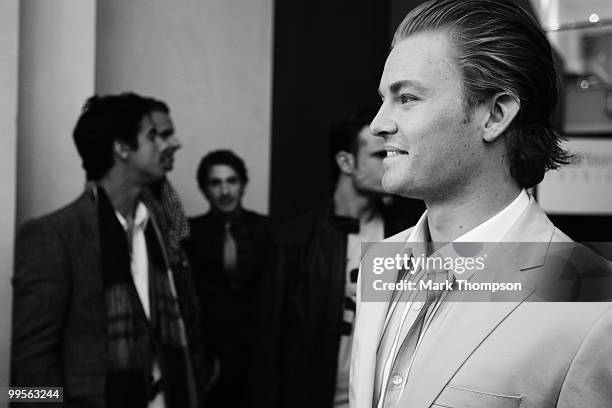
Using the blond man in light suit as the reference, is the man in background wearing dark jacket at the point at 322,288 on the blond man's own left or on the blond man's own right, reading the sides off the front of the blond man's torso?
on the blond man's own right

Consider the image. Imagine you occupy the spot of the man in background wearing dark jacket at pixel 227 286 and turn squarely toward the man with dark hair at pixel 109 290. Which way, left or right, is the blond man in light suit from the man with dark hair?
left

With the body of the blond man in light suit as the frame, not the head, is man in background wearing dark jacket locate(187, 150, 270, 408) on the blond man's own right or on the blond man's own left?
on the blond man's own right

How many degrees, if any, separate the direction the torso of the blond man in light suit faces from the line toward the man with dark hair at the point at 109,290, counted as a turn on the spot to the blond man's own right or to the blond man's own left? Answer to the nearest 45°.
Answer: approximately 90° to the blond man's own right

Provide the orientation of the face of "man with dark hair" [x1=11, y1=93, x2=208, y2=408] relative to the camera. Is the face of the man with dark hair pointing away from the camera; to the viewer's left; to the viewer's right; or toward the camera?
to the viewer's right

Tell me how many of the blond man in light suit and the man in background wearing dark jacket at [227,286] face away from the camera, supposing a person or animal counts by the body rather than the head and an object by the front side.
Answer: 0

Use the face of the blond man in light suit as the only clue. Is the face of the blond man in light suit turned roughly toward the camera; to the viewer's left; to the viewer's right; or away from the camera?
to the viewer's left

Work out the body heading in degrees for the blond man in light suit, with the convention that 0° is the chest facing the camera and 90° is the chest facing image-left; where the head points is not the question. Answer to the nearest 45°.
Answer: approximately 45°

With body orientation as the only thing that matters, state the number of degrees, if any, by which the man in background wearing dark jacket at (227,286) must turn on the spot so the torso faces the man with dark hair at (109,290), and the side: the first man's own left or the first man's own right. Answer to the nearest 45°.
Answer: approximately 45° to the first man's own right
